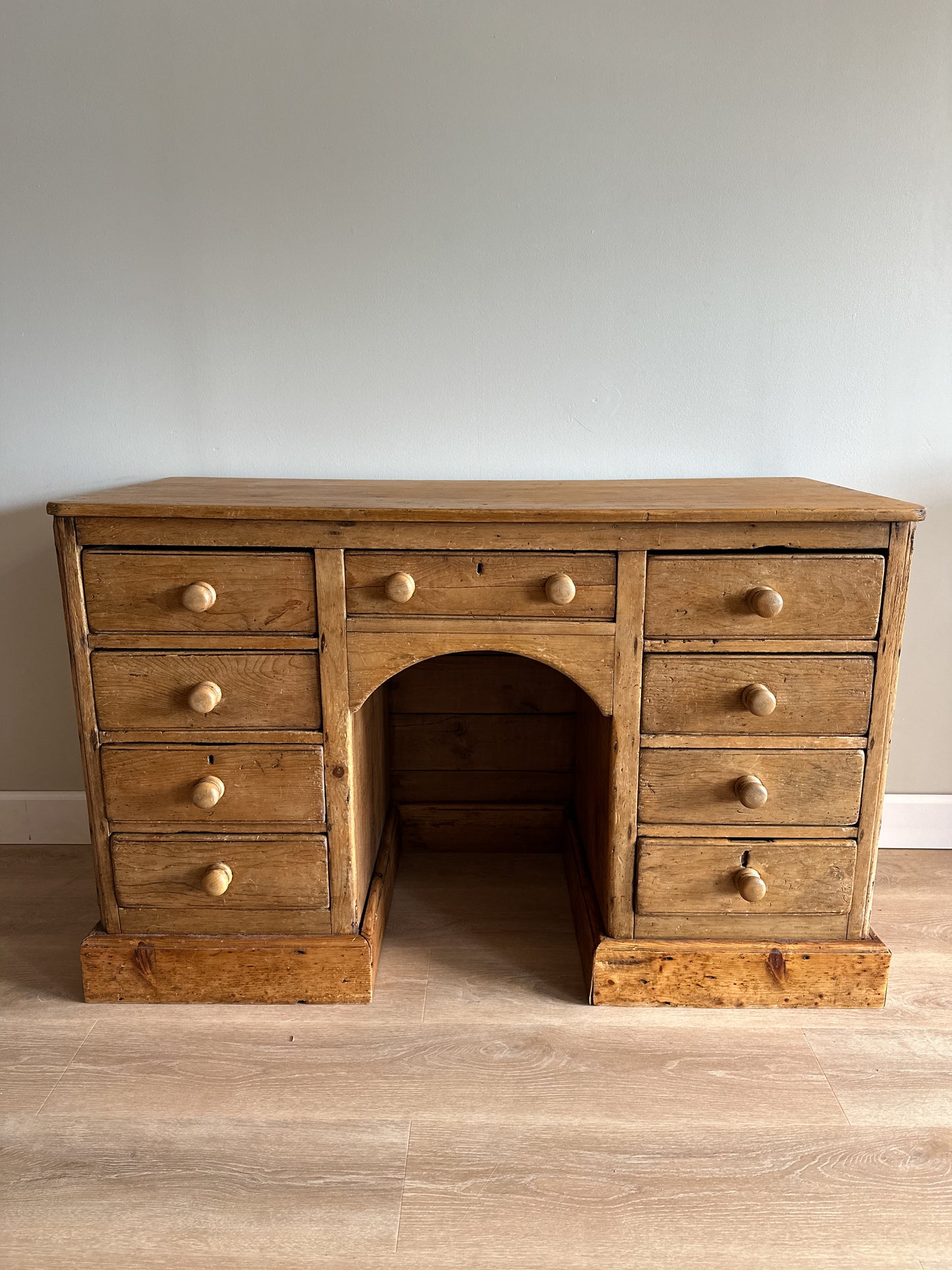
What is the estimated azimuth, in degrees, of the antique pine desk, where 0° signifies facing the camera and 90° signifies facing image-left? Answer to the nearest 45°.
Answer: approximately 0°

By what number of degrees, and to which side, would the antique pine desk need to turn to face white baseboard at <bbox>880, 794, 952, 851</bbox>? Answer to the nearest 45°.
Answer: approximately 135° to its left

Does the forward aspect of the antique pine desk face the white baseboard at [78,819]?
no
